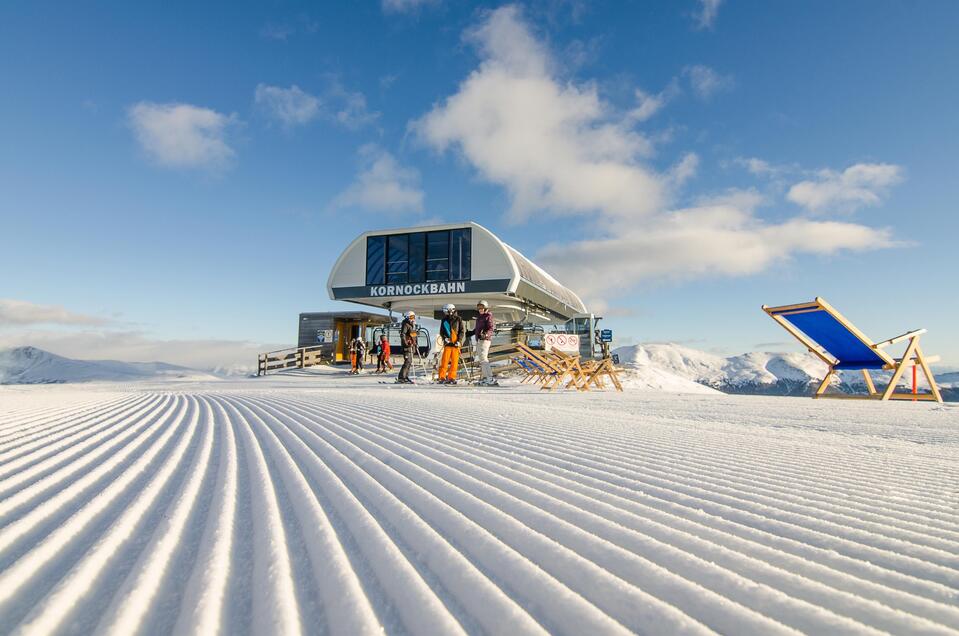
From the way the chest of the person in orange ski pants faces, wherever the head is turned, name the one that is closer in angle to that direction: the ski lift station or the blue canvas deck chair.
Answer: the blue canvas deck chair

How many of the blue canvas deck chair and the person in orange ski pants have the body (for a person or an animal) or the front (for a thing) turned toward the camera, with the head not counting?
1

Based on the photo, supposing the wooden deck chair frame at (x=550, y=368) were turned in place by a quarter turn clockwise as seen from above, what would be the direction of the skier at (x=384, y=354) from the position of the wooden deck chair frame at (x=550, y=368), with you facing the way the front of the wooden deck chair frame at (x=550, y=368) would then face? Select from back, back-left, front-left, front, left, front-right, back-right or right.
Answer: right

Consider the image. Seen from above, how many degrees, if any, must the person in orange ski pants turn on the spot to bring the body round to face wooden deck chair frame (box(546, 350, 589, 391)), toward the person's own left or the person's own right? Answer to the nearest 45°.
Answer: approximately 45° to the person's own left

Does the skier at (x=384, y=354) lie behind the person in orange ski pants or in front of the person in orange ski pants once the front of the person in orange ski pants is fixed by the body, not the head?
behind

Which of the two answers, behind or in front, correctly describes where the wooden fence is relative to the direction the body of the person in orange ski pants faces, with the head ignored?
behind

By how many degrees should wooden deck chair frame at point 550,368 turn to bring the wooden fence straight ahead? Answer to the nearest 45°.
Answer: approximately 180°

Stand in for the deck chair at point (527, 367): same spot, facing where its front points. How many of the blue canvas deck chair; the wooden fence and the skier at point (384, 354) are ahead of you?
1

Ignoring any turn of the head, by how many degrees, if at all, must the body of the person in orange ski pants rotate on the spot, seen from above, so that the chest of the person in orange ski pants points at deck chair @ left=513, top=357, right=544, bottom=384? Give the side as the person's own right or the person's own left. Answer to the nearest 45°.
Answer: approximately 135° to the person's own left

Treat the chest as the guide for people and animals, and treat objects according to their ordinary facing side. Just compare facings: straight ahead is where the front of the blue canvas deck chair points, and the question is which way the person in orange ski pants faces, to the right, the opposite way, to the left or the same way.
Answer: to the right

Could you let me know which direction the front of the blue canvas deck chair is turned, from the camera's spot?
facing away from the viewer and to the right of the viewer

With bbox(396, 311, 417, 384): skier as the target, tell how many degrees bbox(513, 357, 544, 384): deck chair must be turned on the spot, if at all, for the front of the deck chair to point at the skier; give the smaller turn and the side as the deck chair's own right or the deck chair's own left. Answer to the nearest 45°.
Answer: approximately 135° to the deck chair's own right
